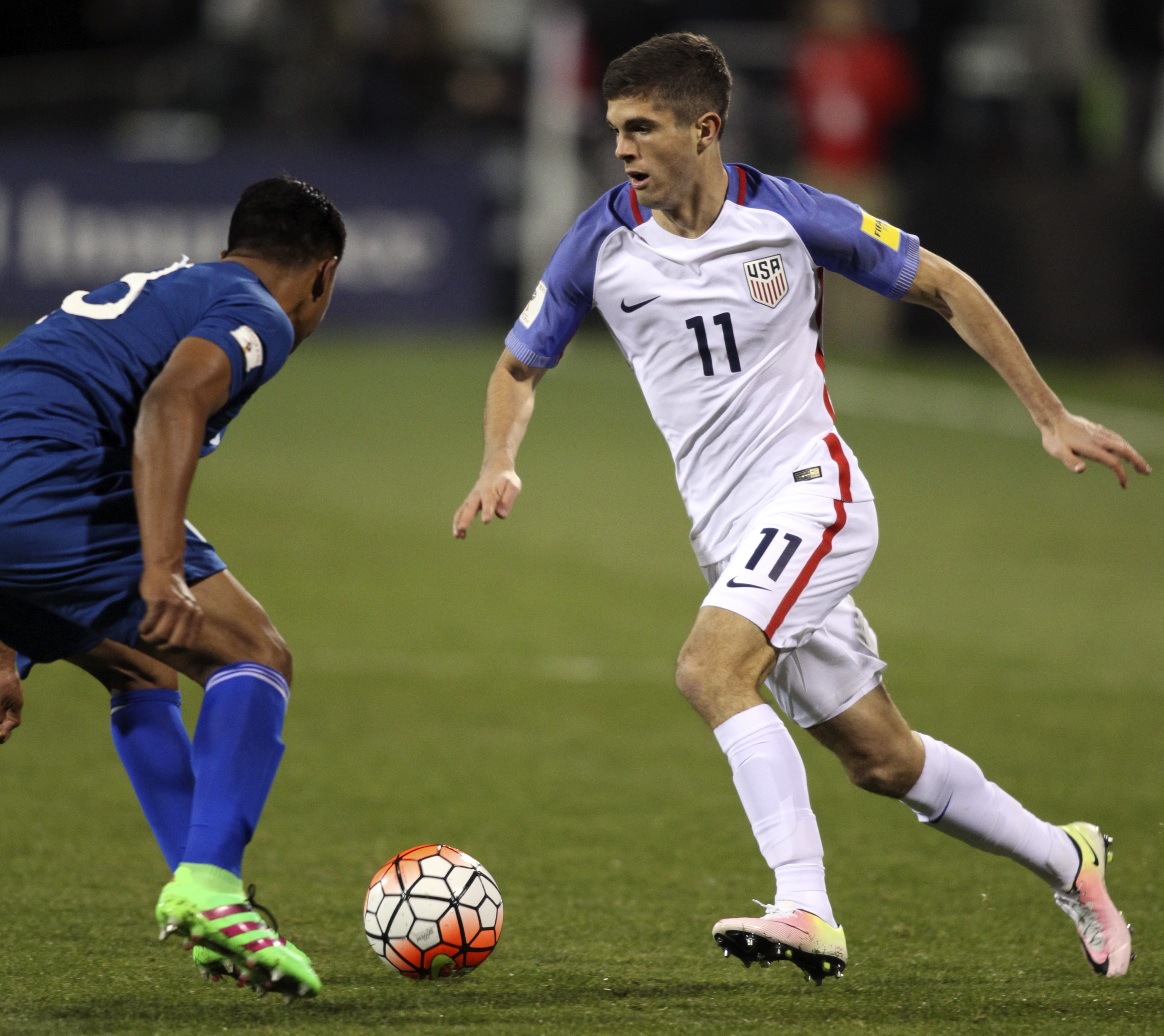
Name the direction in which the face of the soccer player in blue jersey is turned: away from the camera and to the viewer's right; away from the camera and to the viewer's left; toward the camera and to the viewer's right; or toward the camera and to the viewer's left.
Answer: away from the camera and to the viewer's right

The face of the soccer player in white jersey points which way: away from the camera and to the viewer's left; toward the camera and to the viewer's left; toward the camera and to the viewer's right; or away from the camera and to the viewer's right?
toward the camera and to the viewer's left

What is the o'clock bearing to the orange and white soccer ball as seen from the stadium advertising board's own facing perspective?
The orange and white soccer ball is roughly at 12 o'clock from the stadium advertising board.

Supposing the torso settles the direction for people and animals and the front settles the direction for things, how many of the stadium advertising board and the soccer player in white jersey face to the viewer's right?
0

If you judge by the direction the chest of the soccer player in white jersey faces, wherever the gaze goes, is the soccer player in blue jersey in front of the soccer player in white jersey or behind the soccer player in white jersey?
in front

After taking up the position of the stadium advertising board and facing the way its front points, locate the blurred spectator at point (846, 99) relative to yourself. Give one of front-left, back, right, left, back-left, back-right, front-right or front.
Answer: left

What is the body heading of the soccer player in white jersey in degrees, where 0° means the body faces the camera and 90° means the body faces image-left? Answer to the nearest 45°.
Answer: approximately 45°

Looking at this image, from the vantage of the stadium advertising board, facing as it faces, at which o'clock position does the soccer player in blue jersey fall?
The soccer player in blue jersey is roughly at 12 o'clock from the stadium advertising board.

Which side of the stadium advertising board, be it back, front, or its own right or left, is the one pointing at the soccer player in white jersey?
front

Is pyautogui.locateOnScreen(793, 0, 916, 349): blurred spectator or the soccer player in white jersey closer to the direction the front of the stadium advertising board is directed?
the soccer player in white jersey

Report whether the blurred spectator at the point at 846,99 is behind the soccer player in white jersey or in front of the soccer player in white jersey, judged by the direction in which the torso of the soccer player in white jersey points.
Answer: behind
